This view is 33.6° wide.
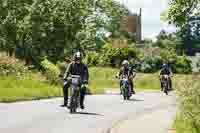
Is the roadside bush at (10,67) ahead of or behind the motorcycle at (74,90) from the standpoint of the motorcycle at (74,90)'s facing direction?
behind

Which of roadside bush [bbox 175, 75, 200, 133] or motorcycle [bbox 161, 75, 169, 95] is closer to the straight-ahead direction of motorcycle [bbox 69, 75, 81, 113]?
the roadside bush

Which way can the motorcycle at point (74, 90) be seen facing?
toward the camera

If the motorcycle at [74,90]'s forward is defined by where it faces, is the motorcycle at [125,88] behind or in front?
behind

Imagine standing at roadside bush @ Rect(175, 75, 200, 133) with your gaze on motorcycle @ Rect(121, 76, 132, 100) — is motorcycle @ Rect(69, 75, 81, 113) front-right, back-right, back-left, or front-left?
front-left

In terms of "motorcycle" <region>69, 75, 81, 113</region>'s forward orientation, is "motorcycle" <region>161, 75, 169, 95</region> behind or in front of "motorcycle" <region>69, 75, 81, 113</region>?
behind

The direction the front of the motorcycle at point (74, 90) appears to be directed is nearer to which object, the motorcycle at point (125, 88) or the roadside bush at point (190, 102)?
the roadside bush
